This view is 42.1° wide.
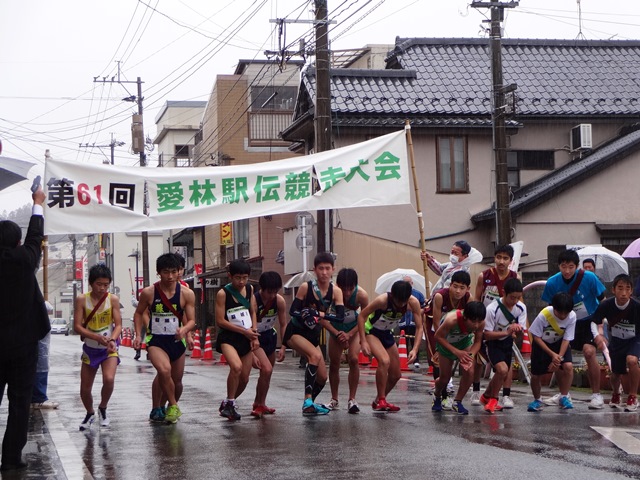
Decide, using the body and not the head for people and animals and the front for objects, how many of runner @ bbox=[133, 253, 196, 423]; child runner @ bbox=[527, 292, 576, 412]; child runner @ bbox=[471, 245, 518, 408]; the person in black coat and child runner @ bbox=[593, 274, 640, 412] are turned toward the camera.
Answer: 4

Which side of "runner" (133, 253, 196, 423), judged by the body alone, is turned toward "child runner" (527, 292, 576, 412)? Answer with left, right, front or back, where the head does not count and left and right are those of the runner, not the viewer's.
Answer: left

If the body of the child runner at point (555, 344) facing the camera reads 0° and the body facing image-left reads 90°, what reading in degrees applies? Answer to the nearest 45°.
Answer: approximately 0°

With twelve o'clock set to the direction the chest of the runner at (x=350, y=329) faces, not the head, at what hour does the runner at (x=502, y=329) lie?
the runner at (x=502, y=329) is roughly at 9 o'clock from the runner at (x=350, y=329).

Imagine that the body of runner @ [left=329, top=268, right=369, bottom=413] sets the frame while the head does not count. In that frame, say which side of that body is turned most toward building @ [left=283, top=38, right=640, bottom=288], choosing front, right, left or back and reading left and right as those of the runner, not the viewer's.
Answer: back
